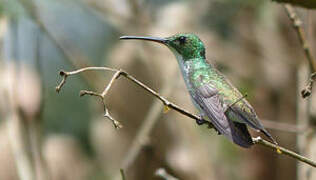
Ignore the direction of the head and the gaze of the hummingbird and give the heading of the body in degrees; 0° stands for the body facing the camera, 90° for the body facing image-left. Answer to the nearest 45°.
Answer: approximately 90°
